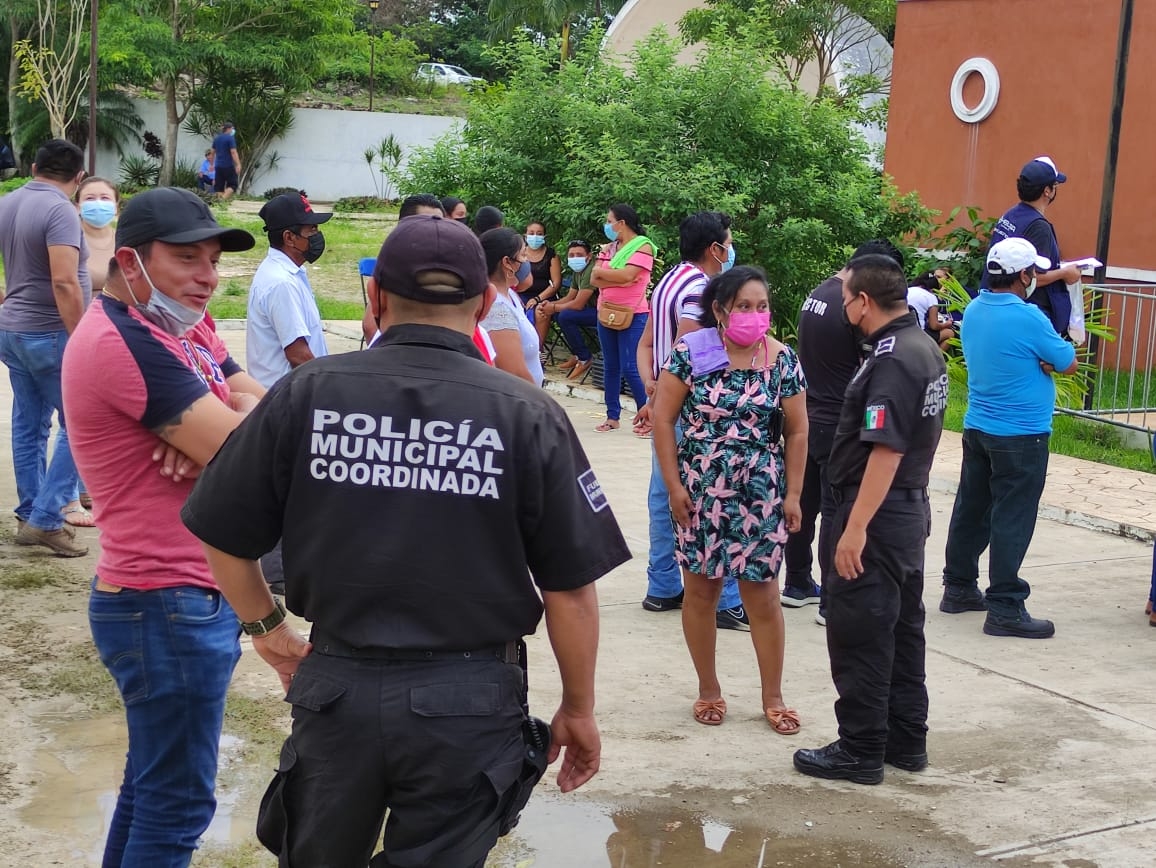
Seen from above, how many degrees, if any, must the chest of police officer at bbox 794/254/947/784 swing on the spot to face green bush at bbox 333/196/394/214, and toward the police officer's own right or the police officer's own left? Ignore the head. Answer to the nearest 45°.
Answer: approximately 45° to the police officer's own right

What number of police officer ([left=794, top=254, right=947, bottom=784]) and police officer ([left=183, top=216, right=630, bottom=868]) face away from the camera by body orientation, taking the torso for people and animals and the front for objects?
1

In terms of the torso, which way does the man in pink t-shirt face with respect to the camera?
to the viewer's right

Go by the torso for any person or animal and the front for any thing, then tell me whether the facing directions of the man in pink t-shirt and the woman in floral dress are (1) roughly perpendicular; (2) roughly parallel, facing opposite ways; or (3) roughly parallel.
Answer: roughly perpendicular

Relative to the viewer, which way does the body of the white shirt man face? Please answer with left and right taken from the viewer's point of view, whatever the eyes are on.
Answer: facing to the right of the viewer

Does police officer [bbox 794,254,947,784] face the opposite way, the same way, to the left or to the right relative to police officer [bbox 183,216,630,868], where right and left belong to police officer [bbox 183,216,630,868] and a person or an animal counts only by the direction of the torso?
to the left

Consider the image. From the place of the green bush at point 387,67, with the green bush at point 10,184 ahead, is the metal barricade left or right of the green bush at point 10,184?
left

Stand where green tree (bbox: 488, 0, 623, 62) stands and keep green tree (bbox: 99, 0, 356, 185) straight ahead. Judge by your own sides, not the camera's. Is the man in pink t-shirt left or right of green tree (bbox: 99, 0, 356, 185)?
left

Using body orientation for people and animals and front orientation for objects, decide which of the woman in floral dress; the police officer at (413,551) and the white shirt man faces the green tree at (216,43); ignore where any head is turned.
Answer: the police officer

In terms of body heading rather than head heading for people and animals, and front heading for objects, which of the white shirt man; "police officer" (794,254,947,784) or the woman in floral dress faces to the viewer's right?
the white shirt man

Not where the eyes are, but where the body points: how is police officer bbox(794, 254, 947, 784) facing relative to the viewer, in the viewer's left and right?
facing to the left of the viewer

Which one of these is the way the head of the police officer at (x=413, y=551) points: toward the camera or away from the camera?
away from the camera

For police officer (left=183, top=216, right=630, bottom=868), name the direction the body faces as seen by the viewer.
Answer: away from the camera

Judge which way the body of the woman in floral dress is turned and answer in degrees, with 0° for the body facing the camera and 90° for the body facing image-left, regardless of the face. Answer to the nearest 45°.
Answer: approximately 0°
